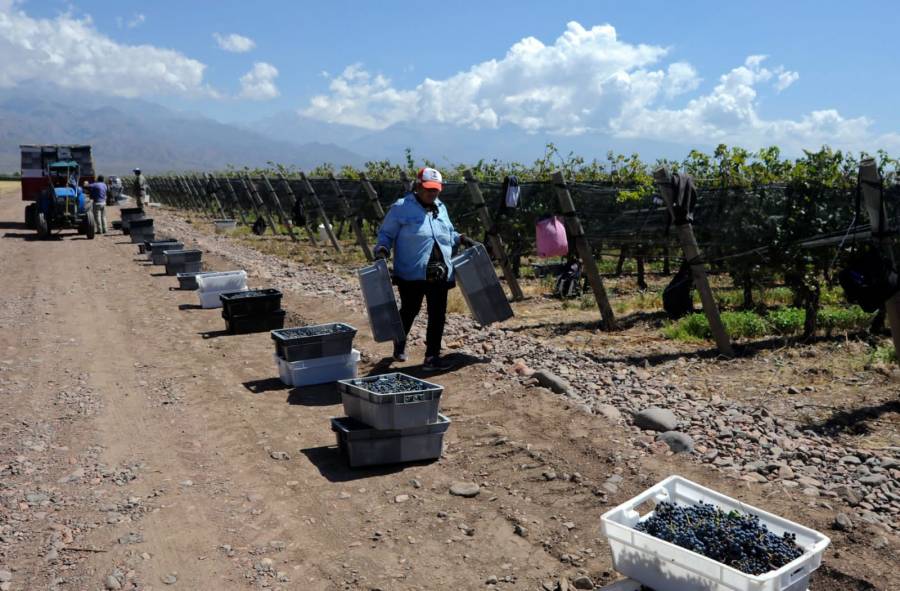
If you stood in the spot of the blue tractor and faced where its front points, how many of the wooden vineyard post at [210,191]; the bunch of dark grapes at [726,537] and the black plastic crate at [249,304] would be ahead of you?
2

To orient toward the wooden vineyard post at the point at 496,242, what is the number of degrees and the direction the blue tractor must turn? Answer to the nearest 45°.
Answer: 0° — it already faces it

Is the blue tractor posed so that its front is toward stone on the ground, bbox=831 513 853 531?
yes

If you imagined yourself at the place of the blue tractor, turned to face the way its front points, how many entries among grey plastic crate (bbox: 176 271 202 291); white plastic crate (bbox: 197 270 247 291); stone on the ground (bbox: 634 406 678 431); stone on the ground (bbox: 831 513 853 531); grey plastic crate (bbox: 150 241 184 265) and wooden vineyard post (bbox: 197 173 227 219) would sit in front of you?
5

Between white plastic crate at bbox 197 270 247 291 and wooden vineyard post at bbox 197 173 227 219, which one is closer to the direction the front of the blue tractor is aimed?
the white plastic crate

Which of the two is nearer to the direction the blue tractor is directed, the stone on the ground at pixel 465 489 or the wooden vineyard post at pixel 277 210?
the stone on the ground

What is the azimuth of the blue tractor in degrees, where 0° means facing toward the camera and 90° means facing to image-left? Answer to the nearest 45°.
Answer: approximately 0°

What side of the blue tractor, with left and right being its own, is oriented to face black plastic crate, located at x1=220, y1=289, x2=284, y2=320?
front

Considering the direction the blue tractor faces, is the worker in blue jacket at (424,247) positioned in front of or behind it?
in front

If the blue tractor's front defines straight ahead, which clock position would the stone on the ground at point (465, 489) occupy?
The stone on the ground is roughly at 12 o'clock from the blue tractor.

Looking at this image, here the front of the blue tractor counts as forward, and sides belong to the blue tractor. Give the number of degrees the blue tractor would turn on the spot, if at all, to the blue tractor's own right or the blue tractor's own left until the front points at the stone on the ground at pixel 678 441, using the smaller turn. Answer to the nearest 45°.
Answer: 0° — it already faces it

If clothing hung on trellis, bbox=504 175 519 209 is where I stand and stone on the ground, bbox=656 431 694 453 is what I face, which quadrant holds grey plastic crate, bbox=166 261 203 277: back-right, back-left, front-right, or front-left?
back-right

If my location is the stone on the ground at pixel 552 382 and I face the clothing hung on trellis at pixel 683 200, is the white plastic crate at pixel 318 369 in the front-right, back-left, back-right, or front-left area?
back-left

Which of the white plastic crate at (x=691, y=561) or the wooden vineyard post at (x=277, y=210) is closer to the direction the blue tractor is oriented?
the white plastic crate

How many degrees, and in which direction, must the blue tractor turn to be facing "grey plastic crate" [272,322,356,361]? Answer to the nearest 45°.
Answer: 0° — it already faces it
